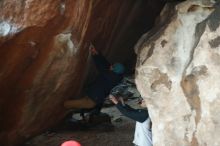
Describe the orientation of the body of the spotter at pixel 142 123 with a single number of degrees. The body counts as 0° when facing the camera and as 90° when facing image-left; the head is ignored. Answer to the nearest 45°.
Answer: approximately 90°
